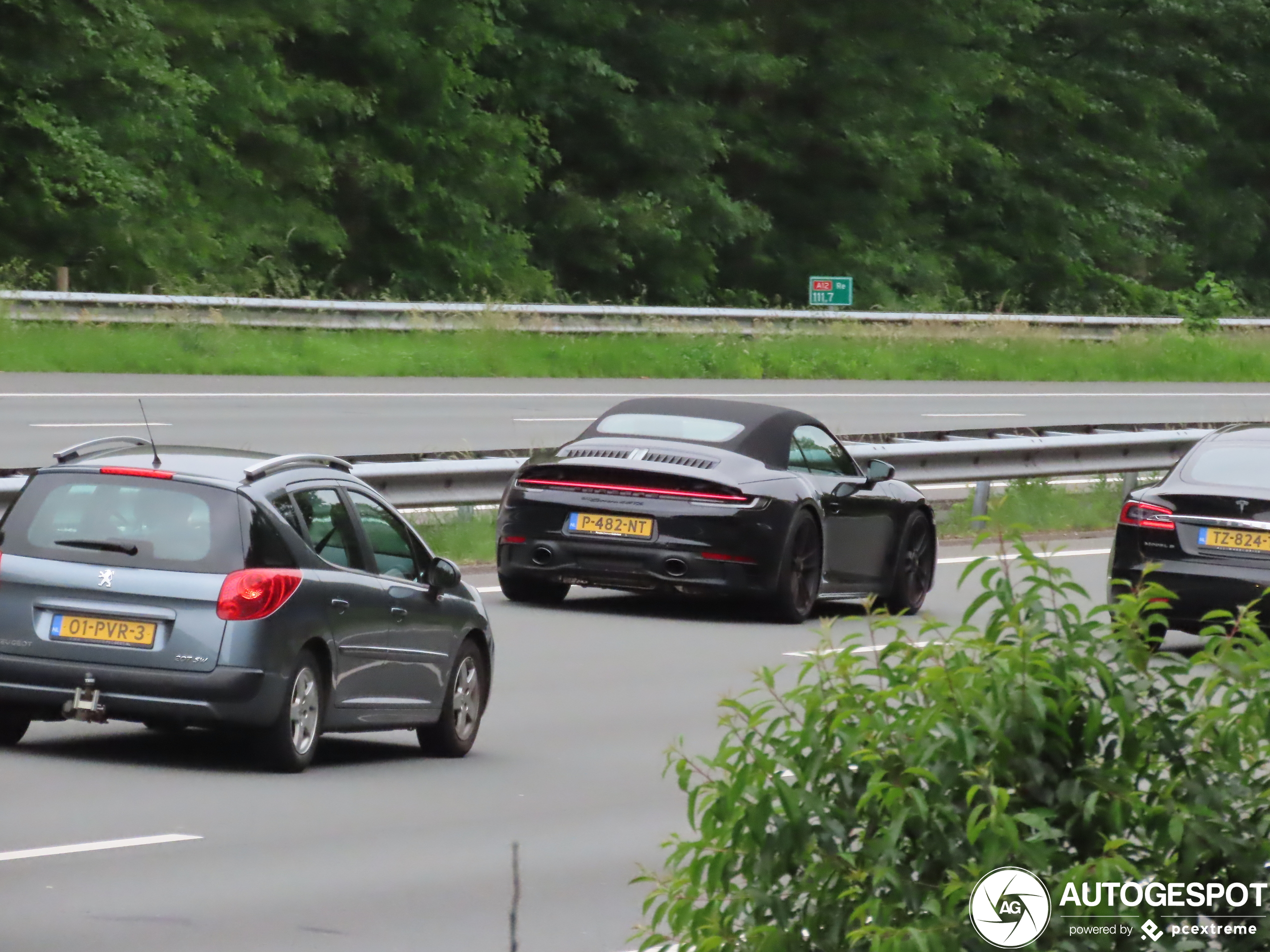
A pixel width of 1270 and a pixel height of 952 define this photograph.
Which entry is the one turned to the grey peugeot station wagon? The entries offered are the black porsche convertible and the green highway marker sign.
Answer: the green highway marker sign

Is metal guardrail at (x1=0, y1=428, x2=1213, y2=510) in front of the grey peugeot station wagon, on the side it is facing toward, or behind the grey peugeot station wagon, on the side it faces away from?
in front

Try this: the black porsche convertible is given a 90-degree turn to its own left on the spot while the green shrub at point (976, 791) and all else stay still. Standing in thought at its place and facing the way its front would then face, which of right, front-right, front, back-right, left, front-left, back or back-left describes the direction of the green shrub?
back-left

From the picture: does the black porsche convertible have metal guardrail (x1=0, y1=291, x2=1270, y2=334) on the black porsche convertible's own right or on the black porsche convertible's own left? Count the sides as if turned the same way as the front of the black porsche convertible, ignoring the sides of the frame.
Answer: on the black porsche convertible's own left

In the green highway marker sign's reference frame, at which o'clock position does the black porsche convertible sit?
The black porsche convertible is roughly at 12 o'clock from the green highway marker sign.

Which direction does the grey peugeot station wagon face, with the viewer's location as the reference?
facing away from the viewer and to the right of the viewer

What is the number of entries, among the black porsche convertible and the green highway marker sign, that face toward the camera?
1

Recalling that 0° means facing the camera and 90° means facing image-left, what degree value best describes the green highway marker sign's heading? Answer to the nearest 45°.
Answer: approximately 0°

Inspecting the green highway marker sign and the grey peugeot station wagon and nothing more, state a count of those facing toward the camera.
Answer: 1

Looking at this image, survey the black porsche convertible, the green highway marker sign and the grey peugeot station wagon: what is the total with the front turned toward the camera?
1

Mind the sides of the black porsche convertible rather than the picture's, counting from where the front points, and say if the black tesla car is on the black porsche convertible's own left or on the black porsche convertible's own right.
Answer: on the black porsche convertible's own right

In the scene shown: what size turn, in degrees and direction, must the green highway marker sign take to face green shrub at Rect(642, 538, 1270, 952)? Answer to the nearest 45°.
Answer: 0° — it already faces it

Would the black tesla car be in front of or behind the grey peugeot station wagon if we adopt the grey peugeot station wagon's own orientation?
in front

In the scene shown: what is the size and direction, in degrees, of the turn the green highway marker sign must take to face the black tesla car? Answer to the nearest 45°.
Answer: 0° — it already faces it

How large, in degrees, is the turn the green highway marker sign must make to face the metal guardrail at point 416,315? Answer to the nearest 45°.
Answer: approximately 45° to its right
